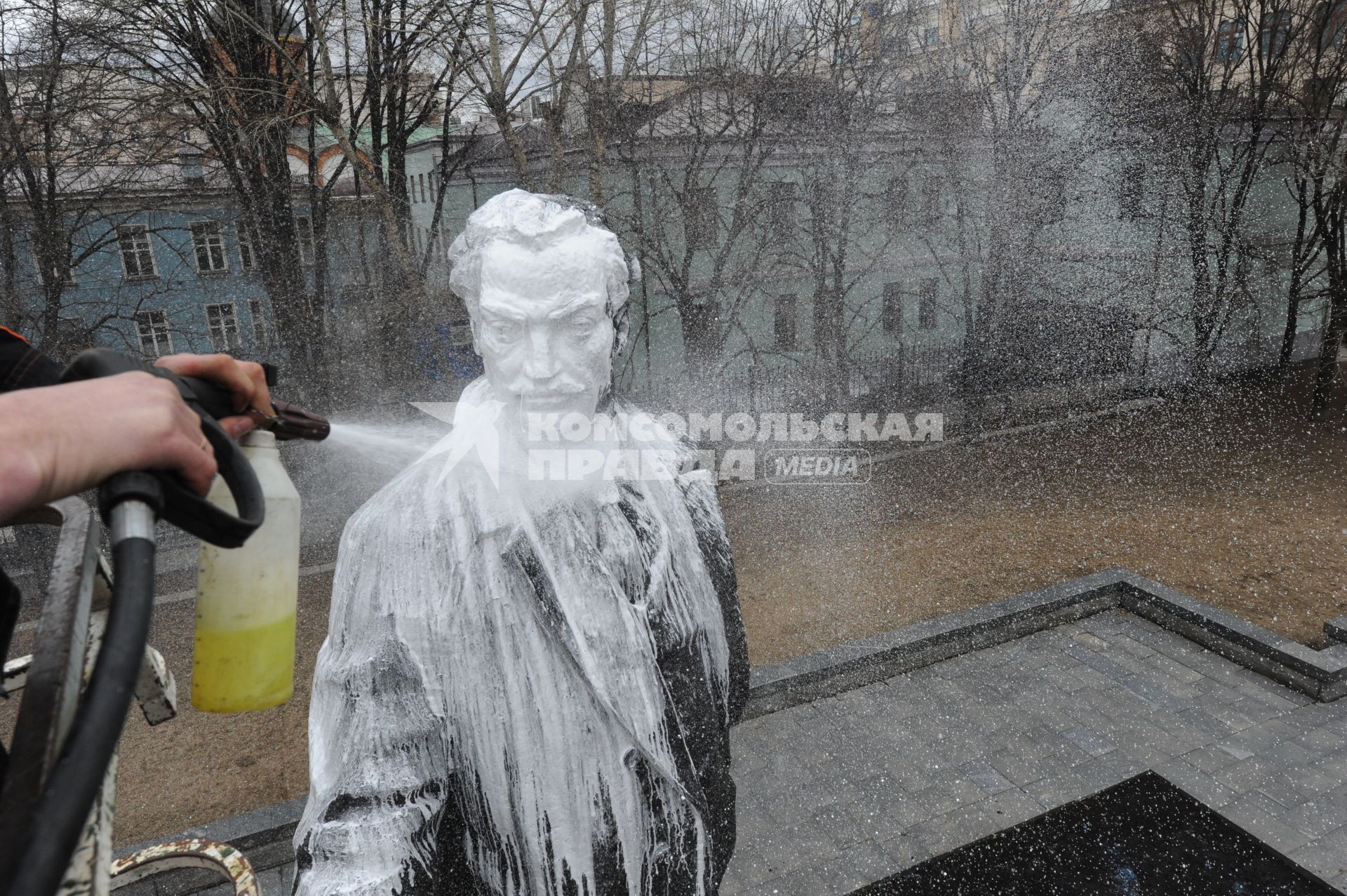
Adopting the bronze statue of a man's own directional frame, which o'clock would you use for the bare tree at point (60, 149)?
The bare tree is roughly at 5 o'clock from the bronze statue of a man.

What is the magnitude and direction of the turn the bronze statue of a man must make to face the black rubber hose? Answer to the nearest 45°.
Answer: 0° — it already faces it

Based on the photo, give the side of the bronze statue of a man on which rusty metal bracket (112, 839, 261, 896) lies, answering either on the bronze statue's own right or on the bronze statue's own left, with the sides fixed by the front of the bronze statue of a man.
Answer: on the bronze statue's own right

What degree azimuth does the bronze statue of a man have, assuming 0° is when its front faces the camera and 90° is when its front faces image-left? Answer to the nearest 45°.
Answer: approximately 0°
